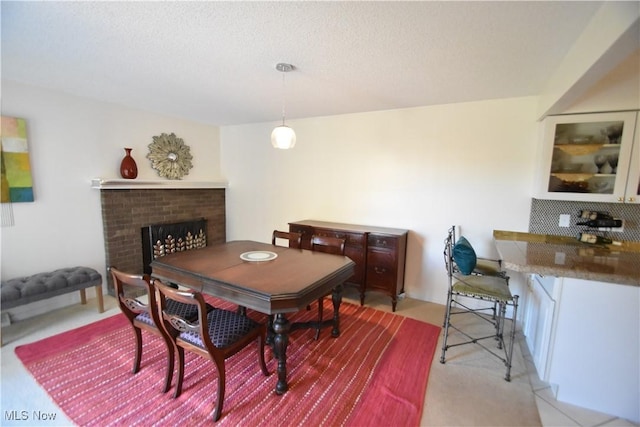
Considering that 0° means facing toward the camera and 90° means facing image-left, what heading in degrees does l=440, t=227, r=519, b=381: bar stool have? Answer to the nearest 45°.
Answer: approximately 270°

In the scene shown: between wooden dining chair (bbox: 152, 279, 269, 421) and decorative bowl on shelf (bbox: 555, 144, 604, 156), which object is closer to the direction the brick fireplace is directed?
the decorative bowl on shelf

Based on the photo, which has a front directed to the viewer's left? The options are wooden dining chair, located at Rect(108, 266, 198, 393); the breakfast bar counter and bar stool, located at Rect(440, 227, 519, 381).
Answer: the breakfast bar counter

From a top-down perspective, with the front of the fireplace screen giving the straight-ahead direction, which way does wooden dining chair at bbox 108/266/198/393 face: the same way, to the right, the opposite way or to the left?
to the left

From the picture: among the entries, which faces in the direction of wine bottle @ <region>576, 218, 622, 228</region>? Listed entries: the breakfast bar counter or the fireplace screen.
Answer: the fireplace screen

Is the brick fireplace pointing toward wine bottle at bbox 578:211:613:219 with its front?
yes

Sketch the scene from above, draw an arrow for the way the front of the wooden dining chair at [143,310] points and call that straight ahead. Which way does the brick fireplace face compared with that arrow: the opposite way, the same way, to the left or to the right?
to the right

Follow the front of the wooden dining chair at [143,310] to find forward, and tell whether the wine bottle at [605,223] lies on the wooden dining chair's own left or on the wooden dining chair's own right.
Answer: on the wooden dining chair's own right

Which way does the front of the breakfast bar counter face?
to the viewer's left

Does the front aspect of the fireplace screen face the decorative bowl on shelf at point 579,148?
yes

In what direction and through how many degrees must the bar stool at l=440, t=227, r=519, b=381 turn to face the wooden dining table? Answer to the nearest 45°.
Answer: approximately 135° to its right

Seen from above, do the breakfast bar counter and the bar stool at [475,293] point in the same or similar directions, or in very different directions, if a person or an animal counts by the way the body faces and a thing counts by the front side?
very different directions

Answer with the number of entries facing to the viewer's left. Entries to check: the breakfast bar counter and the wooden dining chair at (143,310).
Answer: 1

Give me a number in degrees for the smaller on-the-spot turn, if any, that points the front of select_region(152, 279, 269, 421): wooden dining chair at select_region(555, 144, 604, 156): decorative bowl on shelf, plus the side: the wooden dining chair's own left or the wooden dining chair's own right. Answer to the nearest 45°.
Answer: approximately 45° to the wooden dining chair's own right

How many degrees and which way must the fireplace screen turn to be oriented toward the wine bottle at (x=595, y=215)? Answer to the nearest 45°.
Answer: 0° — it already faces it

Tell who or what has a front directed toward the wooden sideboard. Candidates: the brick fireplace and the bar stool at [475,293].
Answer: the brick fireplace
